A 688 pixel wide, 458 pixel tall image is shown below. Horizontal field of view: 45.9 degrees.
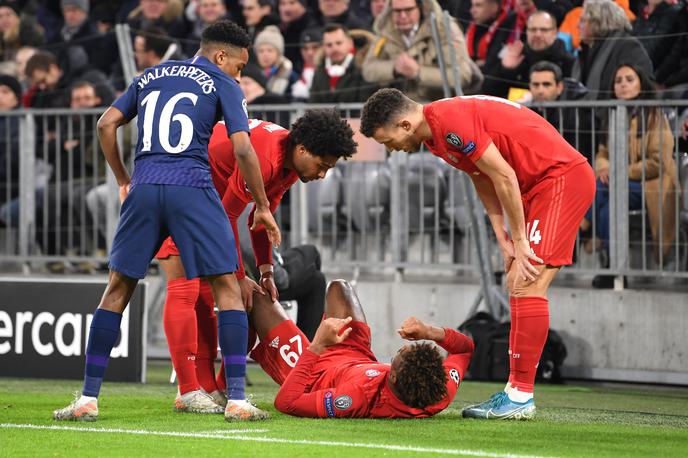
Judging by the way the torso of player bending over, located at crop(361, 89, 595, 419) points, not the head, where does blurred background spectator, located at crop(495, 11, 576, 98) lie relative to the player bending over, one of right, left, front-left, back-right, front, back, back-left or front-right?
right

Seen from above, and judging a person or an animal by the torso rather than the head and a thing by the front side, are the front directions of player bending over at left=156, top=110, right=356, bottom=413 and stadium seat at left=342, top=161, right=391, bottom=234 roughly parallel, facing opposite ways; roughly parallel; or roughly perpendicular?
roughly perpendicular

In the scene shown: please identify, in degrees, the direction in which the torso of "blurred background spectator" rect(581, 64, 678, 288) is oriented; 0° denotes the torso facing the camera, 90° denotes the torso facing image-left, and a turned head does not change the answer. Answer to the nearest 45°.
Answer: approximately 45°

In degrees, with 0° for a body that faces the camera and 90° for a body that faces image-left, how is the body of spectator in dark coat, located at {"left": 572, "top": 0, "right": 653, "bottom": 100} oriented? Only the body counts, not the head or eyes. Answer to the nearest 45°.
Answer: approximately 45°

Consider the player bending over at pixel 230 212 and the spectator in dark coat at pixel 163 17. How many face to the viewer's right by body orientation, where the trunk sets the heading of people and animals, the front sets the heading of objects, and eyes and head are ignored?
1

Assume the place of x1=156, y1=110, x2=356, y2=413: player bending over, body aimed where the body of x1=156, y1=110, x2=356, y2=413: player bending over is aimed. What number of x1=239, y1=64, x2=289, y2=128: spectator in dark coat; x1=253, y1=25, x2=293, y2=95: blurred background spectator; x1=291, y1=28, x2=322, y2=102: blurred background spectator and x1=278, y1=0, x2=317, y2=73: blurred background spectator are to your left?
4

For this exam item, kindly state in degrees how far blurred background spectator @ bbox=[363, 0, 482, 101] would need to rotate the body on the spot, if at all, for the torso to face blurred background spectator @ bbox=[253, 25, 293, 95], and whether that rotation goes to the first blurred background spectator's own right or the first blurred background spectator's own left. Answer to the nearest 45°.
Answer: approximately 135° to the first blurred background spectator's own right

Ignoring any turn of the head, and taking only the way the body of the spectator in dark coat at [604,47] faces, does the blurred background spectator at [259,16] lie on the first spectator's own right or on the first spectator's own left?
on the first spectator's own right

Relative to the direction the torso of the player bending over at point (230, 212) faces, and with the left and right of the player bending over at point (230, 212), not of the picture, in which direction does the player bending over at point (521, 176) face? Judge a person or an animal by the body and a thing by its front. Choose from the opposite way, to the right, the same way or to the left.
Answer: the opposite way

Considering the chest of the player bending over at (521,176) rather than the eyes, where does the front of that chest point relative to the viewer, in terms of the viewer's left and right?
facing to the left of the viewer

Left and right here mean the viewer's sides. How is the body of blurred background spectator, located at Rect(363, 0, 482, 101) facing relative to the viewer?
facing the viewer

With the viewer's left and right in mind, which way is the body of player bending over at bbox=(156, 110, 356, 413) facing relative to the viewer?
facing to the right of the viewer

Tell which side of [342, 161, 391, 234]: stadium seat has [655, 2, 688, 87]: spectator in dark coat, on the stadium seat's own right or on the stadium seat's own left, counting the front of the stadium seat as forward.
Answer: on the stadium seat's own left
